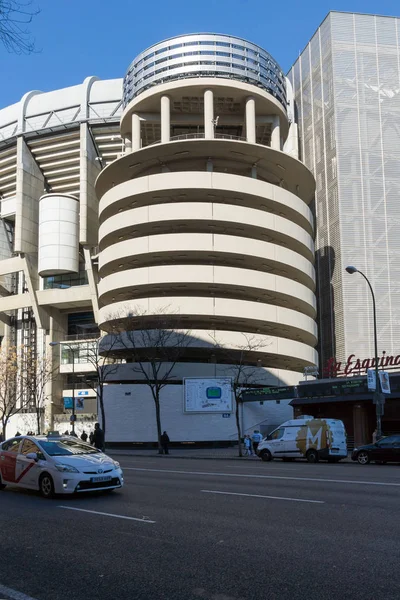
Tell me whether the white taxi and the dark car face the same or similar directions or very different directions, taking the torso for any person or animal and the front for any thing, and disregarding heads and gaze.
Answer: very different directions

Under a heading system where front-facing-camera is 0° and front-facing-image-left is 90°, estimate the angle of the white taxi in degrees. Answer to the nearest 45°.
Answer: approximately 315°

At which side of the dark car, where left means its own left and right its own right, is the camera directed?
left

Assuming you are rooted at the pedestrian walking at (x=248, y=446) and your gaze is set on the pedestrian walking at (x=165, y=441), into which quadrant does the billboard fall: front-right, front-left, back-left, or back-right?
front-right

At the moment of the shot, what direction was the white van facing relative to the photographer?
facing away from the viewer and to the left of the viewer

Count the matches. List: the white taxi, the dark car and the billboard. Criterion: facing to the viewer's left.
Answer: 1

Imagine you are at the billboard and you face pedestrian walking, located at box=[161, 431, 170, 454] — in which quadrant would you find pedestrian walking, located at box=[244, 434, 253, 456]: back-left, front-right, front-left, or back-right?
front-left

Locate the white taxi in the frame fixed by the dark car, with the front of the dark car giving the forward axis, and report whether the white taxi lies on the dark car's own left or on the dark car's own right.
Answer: on the dark car's own left

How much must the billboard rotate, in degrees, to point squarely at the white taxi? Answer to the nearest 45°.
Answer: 0° — it already faces it

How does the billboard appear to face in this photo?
toward the camera

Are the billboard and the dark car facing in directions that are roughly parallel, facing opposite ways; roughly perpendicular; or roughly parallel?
roughly perpendicular

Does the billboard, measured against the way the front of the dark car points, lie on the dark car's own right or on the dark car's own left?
on the dark car's own right

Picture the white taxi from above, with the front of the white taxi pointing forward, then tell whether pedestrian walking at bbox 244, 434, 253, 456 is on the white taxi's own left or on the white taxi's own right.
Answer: on the white taxi's own left

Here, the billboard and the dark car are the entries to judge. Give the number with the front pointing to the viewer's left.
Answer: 1
